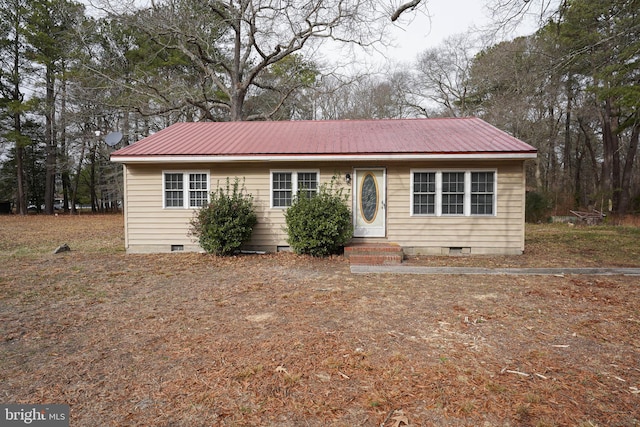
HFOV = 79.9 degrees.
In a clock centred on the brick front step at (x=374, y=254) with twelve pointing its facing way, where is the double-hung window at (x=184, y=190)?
The double-hung window is roughly at 3 o'clock from the brick front step.

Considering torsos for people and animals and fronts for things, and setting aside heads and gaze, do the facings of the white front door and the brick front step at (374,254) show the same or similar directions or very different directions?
same or similar directions

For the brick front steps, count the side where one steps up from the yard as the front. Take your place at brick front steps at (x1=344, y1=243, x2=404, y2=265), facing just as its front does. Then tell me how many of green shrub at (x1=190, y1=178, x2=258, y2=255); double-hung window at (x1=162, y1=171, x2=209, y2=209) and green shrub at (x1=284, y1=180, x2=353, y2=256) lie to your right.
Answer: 3

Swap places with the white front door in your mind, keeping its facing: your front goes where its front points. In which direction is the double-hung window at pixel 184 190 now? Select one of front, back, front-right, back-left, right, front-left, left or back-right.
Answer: right

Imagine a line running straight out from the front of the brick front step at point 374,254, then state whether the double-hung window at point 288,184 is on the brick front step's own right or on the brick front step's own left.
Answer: on the brick front step's own right

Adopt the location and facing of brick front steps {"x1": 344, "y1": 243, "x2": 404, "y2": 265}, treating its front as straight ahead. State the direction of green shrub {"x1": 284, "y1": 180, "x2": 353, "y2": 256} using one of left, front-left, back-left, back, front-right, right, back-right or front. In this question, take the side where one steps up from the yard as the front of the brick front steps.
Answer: right

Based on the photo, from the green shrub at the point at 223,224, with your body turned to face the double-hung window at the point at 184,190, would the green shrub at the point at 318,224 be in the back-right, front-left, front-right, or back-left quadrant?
back-right

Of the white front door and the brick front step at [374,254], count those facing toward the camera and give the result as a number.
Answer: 2

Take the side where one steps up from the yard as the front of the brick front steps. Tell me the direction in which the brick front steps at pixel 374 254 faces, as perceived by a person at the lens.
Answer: facing the viewer

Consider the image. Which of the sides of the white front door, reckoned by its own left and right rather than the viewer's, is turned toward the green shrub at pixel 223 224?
right

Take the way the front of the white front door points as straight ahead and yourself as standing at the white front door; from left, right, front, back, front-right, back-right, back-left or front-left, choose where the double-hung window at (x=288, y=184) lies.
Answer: right
